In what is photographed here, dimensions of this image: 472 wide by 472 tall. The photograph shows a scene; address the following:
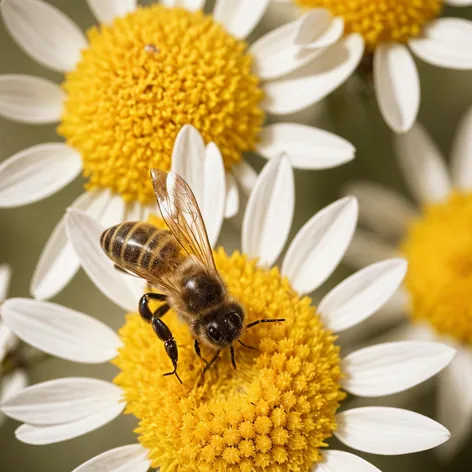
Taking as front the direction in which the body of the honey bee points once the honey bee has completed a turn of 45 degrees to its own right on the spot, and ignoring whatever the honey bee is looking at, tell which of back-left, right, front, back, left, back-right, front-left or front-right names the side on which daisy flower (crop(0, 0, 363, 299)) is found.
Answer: back

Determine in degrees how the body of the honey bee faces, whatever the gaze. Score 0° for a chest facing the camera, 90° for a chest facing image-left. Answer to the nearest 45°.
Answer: approximately 315°

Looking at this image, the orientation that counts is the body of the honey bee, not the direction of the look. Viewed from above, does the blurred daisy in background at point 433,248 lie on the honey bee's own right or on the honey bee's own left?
on the honey bee's own left

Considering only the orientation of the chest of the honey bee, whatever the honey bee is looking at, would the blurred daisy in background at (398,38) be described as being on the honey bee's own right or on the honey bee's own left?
on the honey bee's own left
